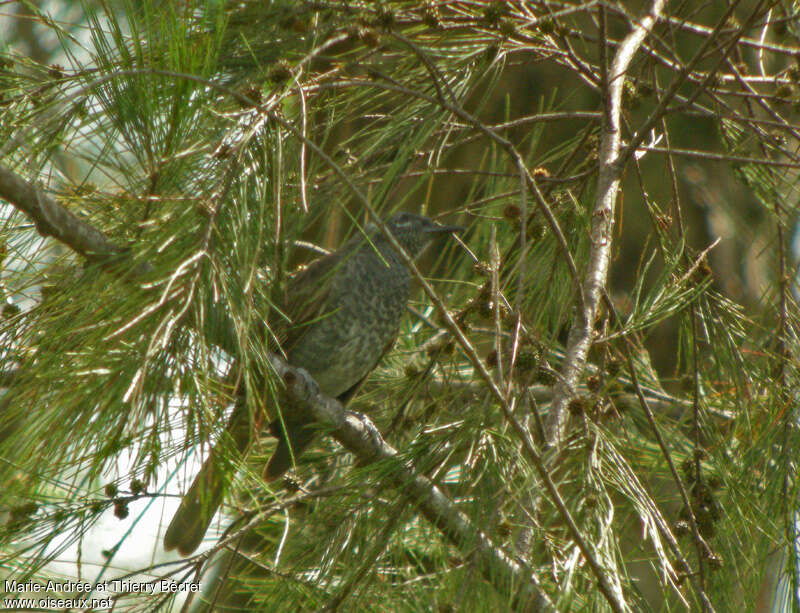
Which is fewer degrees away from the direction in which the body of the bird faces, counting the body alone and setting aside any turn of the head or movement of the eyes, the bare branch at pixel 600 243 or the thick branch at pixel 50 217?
the bare branch

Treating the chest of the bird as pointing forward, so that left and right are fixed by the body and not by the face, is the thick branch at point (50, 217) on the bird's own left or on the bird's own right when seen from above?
on the bird's own right

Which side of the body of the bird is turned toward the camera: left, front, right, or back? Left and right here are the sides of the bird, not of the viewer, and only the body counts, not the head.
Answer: right
